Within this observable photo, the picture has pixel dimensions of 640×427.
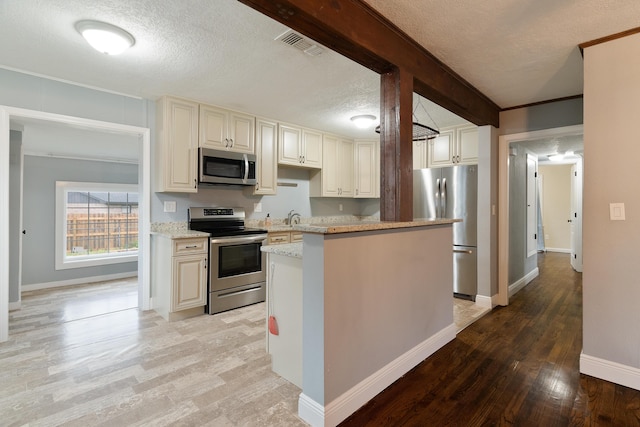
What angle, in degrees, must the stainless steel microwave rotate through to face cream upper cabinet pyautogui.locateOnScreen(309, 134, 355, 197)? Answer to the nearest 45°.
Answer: approximately 90° to its left

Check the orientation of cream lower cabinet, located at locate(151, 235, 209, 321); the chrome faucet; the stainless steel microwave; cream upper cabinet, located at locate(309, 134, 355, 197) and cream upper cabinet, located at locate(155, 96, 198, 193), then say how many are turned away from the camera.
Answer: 0

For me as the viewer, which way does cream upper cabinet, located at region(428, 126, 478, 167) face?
facing the viewer and to the left of the viewer

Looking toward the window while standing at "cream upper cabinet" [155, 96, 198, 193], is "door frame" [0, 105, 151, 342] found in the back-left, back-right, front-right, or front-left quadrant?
front-left

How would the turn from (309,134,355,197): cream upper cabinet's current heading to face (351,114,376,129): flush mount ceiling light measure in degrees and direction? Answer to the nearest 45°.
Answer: approximately 45° to its right

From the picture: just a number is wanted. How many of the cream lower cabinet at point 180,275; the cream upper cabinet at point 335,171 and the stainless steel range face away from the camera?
0

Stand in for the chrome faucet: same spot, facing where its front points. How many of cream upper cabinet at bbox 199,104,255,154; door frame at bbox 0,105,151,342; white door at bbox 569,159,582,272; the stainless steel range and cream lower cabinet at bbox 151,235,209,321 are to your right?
4

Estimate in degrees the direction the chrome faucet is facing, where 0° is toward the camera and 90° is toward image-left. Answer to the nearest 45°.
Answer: approximately 315°

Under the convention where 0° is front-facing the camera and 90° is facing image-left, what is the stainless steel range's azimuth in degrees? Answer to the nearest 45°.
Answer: approximately 315°

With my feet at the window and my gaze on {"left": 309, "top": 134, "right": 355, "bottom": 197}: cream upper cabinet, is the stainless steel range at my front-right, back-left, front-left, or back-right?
front-right

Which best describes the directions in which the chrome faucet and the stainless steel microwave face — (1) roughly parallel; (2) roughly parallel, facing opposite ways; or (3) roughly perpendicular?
roughly parallel
